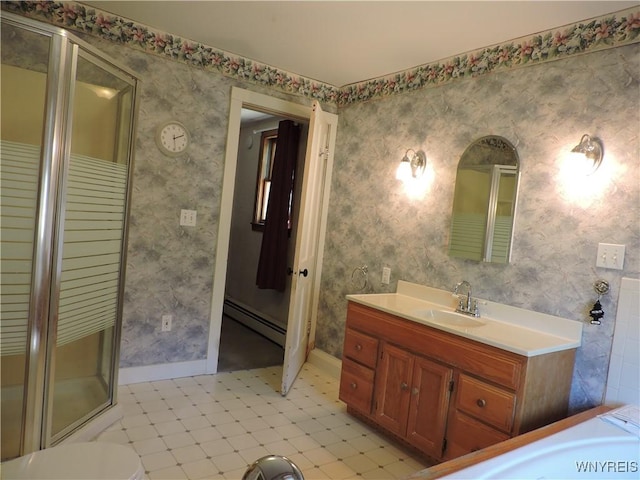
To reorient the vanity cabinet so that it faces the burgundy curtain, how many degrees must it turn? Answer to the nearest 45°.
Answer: approximately 90° to its right

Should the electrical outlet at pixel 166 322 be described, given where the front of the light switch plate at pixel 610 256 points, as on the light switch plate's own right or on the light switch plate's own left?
on the light switch plate's own right

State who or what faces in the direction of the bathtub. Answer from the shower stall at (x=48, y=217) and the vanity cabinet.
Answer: the shower stall

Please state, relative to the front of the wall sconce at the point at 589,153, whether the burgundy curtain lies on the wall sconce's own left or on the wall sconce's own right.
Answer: on the wall sconce's own right
